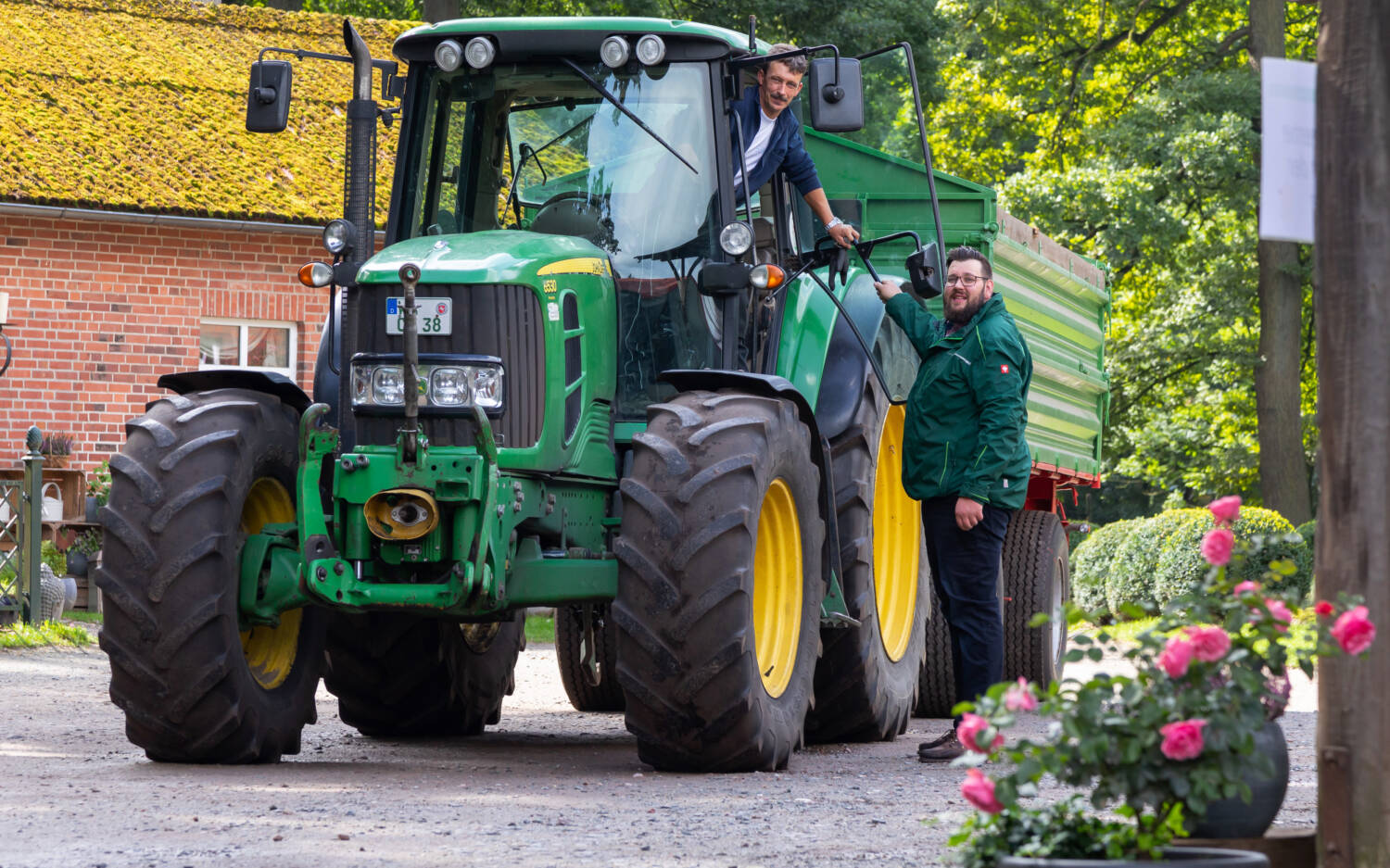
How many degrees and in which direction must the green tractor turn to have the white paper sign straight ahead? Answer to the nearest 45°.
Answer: approximately 90° to its left

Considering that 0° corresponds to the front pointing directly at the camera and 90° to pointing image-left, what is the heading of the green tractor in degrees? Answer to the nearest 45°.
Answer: approximately 45°

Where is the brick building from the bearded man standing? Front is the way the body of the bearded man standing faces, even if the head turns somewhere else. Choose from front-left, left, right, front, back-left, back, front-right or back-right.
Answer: right

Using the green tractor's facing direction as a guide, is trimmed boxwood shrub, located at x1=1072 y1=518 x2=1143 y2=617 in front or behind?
behind

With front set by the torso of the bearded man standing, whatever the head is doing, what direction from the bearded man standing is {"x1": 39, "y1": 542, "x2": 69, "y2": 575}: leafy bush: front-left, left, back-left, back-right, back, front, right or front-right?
right

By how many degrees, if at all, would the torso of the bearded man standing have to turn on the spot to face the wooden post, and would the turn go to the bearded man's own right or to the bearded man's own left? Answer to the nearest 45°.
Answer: approximately 45° to the bearded man's own left

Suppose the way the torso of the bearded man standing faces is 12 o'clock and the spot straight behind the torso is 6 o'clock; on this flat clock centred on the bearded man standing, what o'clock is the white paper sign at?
The white paper sign is roughly at 10 o'clock from the bearded man standing.

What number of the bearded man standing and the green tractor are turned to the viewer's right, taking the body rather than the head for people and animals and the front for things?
0

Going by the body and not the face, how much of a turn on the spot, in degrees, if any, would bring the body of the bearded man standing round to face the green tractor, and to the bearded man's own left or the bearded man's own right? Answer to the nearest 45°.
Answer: approximately 45° to the bearded man's own right

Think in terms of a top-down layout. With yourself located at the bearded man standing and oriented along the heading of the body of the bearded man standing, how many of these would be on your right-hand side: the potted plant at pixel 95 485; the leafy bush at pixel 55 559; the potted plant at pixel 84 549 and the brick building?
4
